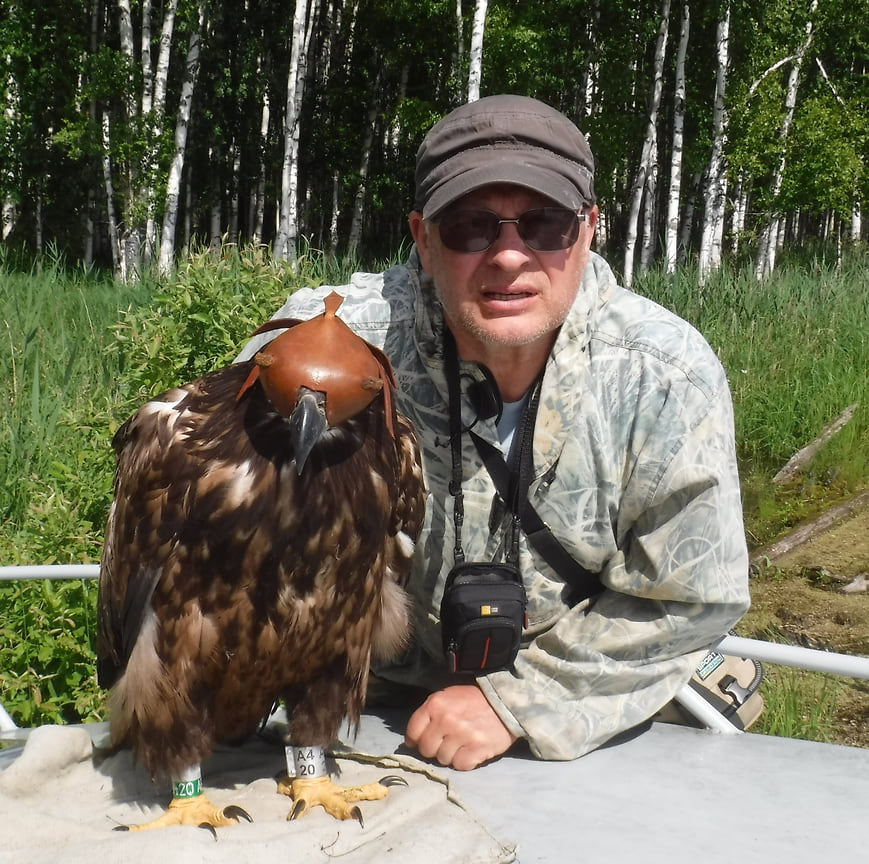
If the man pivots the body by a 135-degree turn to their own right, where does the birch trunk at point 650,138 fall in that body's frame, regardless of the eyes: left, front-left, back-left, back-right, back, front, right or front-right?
front-right

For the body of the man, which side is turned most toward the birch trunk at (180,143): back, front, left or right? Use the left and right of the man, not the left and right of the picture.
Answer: back

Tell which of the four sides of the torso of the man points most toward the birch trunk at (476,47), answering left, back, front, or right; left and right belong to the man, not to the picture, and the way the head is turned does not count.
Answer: back

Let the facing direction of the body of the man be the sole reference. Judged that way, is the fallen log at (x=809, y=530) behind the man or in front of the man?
behind

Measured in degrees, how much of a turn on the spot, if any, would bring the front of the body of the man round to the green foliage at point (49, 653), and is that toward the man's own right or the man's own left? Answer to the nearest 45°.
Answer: approximately 135° to the man's own right

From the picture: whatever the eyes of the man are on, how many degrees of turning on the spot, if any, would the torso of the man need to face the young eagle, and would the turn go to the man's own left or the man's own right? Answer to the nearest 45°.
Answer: approximately 45° to the man's own right

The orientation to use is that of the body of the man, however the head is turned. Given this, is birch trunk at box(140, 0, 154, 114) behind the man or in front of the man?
behind

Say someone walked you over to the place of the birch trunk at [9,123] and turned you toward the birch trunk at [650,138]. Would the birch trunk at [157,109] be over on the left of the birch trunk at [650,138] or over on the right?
right

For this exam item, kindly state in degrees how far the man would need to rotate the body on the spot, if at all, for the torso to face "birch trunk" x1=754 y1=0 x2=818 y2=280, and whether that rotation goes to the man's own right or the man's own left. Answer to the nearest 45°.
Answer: approximately 180°

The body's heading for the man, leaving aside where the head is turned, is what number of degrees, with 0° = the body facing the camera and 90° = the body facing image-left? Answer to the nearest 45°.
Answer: approximately 0°

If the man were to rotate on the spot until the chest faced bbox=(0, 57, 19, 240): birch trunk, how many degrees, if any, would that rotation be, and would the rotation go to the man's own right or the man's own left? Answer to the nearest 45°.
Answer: approximately 135° to the man's own right
